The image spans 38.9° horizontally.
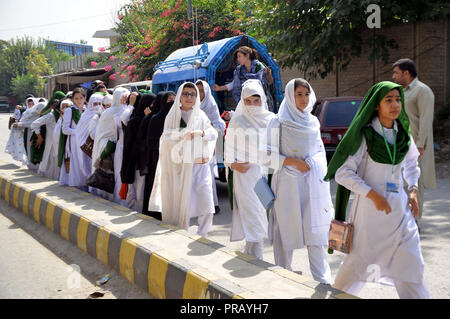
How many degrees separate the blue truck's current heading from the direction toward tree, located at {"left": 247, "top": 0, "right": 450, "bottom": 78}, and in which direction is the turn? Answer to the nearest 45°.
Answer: approximately 90° to its right

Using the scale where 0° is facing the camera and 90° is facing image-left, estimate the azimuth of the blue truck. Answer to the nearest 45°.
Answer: approximately 135°

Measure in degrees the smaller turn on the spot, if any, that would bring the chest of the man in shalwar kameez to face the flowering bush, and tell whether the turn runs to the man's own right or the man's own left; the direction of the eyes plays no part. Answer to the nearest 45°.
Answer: approximately 45° to the man's own right

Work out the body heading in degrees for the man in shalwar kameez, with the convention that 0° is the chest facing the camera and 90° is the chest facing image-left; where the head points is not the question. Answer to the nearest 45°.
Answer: approximately 90°

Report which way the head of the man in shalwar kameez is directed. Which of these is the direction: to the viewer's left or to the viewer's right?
to the viewer's left
